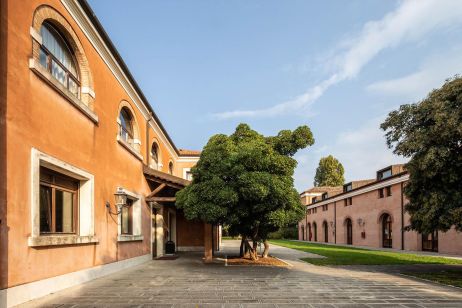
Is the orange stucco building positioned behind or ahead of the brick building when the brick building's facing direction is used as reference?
ahead

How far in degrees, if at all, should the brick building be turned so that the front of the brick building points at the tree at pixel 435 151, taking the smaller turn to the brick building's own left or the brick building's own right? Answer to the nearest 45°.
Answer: approximately 45° to the brick building's own left

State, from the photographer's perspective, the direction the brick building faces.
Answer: facing the viewer and to the left of the viewer

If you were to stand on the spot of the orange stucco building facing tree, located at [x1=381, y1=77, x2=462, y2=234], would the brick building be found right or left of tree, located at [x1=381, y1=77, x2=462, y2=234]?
left

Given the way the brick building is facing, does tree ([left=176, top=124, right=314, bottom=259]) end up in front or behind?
in front
